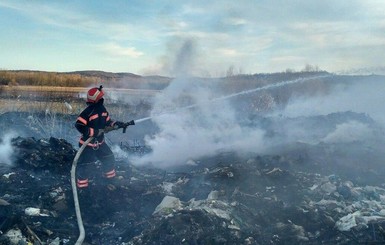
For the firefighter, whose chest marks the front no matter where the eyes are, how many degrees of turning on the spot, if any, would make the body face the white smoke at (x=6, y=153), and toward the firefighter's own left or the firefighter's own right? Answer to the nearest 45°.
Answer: approximately 180°

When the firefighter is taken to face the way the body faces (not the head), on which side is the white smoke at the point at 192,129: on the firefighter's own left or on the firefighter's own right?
on the firefighter's own left

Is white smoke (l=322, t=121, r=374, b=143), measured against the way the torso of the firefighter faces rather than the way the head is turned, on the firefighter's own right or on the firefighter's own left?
on the firefighter's own left

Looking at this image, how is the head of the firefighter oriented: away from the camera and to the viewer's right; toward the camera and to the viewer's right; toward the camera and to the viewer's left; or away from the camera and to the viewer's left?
away from the camera and to the viewer's right

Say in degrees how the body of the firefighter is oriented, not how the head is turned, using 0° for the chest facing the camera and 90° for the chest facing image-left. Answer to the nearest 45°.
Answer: approximately 315°
